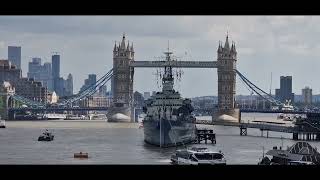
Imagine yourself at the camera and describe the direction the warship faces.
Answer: facing the viewer

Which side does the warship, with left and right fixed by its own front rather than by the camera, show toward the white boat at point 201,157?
front
